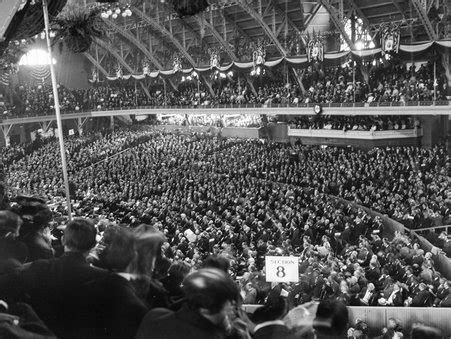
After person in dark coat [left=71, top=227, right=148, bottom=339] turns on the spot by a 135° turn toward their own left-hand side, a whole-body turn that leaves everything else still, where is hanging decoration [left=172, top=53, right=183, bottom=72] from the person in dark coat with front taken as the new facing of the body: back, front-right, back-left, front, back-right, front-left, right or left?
right

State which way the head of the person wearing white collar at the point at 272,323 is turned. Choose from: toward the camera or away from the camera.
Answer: away from the camera

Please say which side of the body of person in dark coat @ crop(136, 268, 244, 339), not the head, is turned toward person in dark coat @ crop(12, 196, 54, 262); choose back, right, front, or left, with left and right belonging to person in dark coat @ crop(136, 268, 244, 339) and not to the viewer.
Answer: left

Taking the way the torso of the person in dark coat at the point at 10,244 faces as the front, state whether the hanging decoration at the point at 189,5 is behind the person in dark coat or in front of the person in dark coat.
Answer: in front

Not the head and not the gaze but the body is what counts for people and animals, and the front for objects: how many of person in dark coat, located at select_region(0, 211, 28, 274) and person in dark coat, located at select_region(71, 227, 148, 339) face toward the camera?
0

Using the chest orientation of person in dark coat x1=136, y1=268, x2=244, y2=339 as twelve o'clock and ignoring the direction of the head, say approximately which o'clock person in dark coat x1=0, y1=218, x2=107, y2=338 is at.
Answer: person in dark coat x1=0, y1=218, x2=107, y2=338 is roughly at 9 o'clock from person in dark coat x1=136, y1=268, x2=244, y2=339.

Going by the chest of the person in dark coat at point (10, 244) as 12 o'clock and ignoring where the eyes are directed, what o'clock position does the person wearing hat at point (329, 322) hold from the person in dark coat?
The person wearing hat is roughly at 3 o'clock from the person in dark coat.

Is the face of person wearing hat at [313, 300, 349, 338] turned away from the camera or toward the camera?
away from the camera

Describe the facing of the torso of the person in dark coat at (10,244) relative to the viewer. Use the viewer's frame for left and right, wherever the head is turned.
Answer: facing away from the viewer and to the right of the viewer

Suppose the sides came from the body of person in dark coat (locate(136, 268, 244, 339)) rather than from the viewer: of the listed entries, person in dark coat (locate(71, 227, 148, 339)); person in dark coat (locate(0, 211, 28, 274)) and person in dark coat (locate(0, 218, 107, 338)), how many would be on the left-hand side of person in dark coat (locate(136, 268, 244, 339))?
3

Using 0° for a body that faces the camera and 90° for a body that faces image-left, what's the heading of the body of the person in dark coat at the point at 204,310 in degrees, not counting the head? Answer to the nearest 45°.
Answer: approximately 225°

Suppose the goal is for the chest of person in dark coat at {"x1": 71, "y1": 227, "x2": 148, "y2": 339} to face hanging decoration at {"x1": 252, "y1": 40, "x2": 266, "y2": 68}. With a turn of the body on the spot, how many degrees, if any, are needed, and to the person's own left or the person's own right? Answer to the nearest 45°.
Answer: approximately 45° to the person's own left

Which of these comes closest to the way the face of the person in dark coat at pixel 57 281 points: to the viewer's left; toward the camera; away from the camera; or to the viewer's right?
away from the camera

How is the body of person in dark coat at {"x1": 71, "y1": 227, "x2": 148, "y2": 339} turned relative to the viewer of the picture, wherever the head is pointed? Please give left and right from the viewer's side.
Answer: facing away from the viewer and to the right of the viewer

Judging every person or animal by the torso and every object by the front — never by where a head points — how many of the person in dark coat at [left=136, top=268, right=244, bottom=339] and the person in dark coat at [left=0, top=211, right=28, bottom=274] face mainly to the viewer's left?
0
